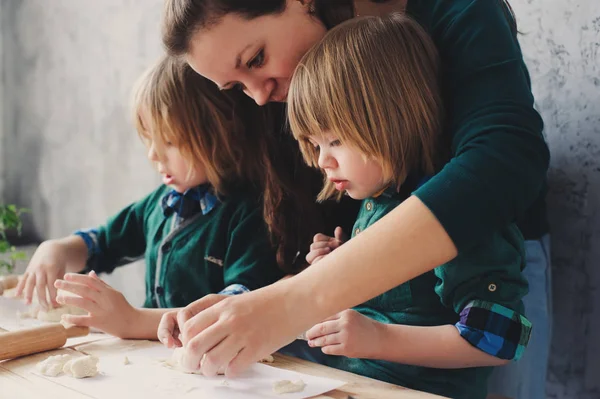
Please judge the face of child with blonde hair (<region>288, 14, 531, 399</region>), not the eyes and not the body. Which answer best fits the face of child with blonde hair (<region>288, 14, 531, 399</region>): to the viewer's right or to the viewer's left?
to the viewer's left

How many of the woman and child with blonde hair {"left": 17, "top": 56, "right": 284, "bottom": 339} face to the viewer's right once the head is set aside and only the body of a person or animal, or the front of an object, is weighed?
0

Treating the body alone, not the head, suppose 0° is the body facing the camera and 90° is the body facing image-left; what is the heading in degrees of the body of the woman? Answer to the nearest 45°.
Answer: approximately 45°

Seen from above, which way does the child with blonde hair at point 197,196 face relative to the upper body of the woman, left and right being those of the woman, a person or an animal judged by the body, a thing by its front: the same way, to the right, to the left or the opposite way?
the same way

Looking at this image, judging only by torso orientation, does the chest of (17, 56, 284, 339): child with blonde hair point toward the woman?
no

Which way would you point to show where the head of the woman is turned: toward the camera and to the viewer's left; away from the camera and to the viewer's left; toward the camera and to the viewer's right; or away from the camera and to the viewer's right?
toward the camera and to the viewer's left

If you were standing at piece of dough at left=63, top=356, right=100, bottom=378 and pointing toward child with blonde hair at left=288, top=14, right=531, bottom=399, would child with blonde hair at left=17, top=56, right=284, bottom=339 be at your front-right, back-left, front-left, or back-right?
front-left

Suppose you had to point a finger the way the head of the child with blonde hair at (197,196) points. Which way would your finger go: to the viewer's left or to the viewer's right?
to the viewer's left
